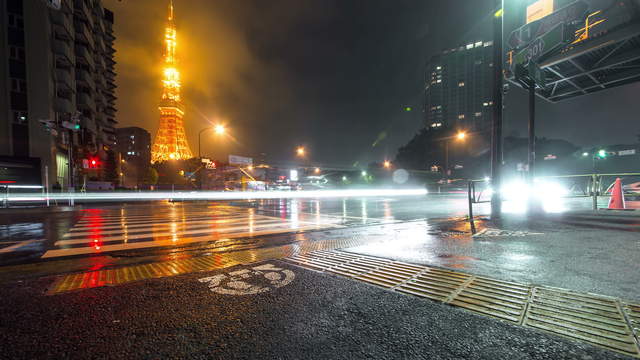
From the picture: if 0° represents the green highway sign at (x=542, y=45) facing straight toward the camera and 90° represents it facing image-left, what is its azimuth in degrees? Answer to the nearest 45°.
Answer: approximately 45°

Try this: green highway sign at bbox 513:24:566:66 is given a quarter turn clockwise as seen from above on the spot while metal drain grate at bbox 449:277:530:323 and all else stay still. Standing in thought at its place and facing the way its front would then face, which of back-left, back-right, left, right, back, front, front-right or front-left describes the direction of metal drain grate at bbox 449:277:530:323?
back-left

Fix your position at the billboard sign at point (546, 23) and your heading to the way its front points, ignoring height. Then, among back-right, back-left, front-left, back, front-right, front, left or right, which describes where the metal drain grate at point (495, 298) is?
front-left

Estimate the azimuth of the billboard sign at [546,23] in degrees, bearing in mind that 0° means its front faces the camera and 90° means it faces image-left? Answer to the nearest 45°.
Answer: approximately 45°

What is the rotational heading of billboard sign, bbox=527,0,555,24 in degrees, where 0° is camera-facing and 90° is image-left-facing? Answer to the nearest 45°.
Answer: approximately 45°

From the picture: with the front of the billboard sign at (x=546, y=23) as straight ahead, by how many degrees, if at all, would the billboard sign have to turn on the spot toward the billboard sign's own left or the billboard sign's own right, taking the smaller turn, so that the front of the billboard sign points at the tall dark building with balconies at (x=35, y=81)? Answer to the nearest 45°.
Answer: approximately 45° to the billboard sign's own right

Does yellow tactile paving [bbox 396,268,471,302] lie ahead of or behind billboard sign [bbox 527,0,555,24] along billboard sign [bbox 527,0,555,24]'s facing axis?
ahead
